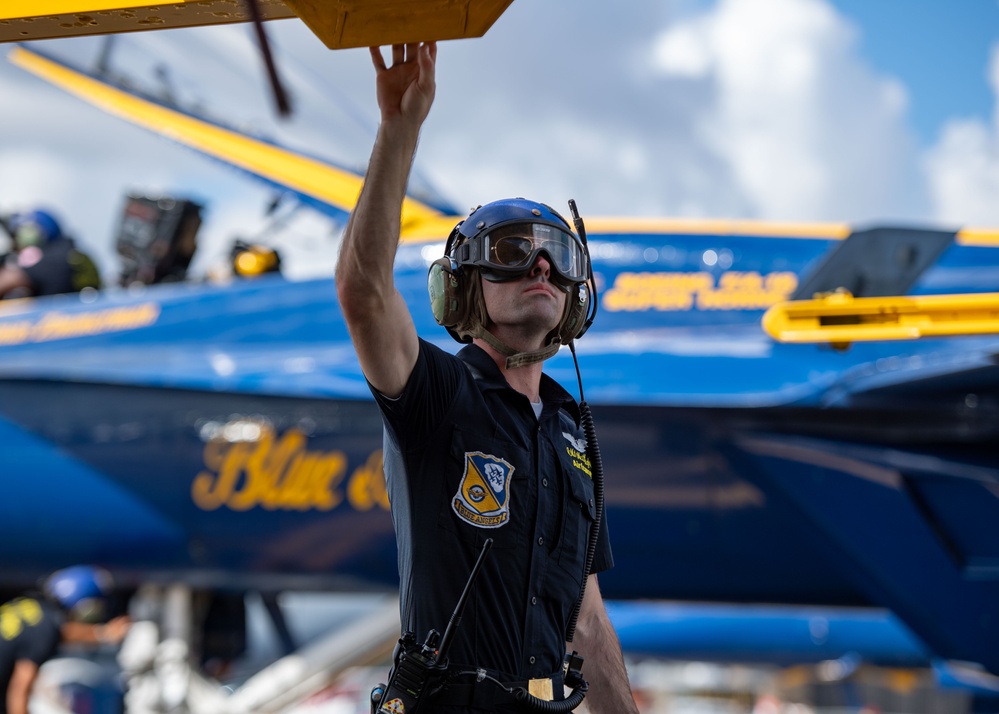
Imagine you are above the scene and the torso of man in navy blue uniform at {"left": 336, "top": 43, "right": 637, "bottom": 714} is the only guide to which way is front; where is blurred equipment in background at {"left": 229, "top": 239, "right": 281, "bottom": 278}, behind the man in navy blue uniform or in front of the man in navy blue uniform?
behind

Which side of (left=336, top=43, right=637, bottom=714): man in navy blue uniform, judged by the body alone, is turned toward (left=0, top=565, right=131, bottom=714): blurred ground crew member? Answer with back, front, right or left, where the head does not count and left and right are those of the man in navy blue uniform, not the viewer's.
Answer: back

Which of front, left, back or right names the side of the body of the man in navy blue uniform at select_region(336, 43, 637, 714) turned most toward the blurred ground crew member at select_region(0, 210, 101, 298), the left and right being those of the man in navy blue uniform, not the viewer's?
back
